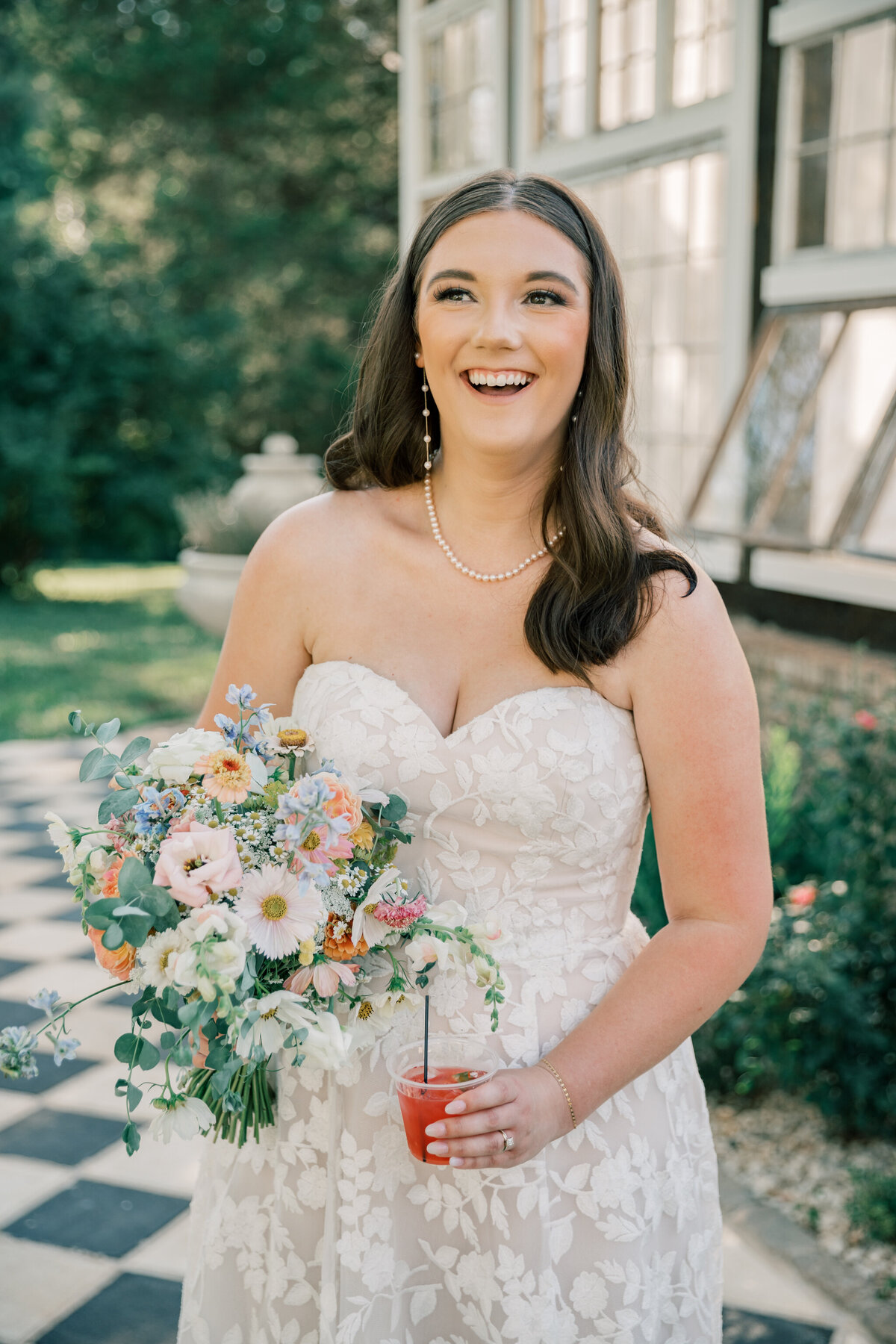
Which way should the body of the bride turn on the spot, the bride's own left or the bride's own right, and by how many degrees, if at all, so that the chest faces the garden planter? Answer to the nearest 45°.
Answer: approximately 180°

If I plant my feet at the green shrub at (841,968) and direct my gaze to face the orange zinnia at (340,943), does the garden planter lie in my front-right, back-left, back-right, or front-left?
back-right

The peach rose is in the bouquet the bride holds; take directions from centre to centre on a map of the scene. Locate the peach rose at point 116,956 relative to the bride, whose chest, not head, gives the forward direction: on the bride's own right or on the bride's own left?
on the bride's own right

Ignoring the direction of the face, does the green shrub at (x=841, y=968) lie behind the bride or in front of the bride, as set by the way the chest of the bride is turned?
behind

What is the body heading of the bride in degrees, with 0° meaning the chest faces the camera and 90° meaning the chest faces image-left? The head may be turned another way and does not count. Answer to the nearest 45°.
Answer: approximately 0°

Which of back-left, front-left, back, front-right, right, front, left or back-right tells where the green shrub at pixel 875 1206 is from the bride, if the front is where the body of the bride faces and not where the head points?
back-left

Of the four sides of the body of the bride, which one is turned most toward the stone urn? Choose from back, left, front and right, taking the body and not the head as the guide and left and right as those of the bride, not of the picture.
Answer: back
